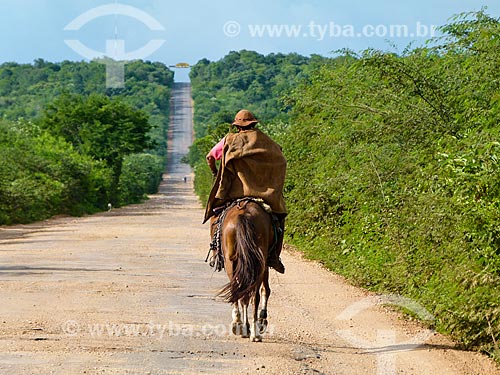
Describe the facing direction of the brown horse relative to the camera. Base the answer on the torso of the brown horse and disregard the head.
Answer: away from the camera
